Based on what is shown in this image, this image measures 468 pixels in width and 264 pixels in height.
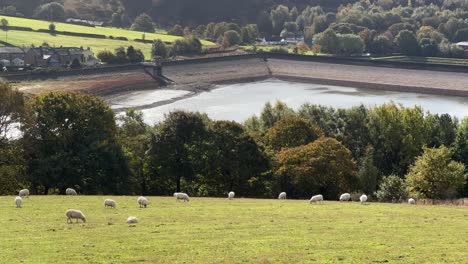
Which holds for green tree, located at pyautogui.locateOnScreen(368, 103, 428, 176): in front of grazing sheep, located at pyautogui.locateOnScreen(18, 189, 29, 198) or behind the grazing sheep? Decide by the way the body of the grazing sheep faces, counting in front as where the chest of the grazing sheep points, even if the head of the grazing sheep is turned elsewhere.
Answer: behind

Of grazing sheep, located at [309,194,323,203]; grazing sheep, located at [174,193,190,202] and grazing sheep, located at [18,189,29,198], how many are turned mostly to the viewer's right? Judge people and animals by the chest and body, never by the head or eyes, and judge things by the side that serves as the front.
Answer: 1

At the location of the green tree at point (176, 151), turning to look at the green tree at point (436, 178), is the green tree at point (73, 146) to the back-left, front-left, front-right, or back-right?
back-right

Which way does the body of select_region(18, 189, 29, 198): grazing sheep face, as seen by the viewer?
to the viewer's left

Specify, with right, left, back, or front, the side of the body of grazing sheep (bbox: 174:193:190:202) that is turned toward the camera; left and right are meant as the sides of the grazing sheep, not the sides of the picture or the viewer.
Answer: right

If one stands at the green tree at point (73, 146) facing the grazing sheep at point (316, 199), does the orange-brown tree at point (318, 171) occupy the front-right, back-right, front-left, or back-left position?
front-left
